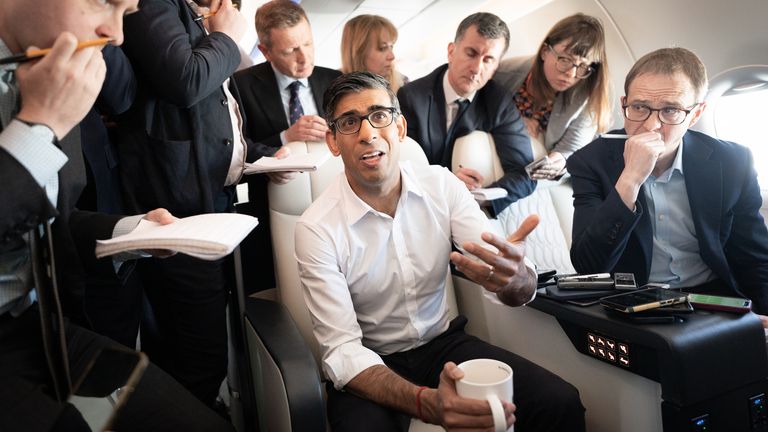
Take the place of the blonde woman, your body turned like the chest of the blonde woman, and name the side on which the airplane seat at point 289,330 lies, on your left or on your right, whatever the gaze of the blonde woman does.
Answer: on your right

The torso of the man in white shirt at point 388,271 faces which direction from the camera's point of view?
toward the camera

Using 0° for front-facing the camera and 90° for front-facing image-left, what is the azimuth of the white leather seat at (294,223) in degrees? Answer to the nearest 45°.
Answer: approximately 315°

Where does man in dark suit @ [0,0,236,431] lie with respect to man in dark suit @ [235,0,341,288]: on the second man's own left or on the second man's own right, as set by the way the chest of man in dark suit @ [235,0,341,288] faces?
on the second man's own right

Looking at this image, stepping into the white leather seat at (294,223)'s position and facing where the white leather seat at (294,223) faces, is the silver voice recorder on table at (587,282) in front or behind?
in front

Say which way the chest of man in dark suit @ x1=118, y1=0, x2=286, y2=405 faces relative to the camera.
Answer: to the viewer's right

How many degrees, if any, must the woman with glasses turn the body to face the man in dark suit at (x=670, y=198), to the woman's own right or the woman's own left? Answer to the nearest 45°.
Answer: approximately 45° to the woman's own left

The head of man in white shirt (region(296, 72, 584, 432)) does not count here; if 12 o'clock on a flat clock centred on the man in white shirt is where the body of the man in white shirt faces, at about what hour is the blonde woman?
The blonde woman is roughly at 6 o'clock from the man in white shirt.

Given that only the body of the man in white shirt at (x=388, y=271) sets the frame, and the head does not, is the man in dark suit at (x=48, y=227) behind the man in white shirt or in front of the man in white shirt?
in front
